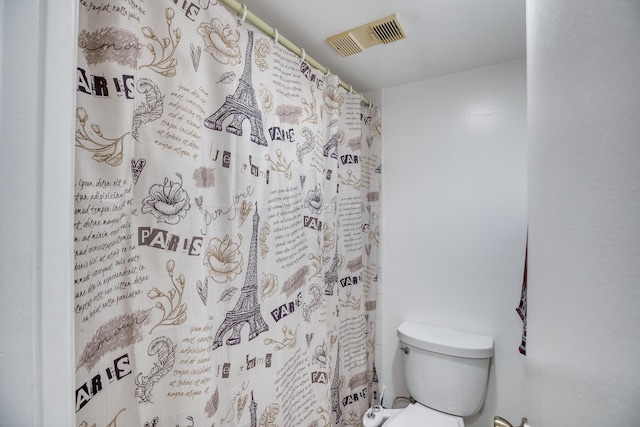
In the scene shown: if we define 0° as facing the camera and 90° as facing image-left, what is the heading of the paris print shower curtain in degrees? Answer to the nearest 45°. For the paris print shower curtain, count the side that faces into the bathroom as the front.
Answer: approximately 315°
